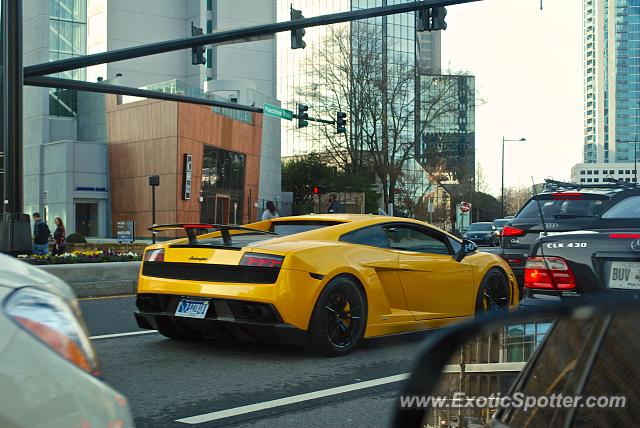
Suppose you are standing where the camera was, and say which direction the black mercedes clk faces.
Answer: facing away from the viewer

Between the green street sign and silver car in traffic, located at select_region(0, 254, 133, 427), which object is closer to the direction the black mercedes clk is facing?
the green street sign

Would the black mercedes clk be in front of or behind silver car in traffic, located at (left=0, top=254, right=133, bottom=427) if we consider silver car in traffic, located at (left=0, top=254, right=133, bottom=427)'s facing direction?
in front

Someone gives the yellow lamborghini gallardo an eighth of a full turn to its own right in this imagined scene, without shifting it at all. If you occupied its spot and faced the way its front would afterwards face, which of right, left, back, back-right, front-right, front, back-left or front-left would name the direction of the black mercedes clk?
front-right

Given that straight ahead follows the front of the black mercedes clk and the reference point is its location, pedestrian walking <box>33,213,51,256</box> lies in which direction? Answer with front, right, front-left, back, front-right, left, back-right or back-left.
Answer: front-left

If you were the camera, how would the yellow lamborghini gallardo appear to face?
facing away from the viewer and to the right of the viewer
